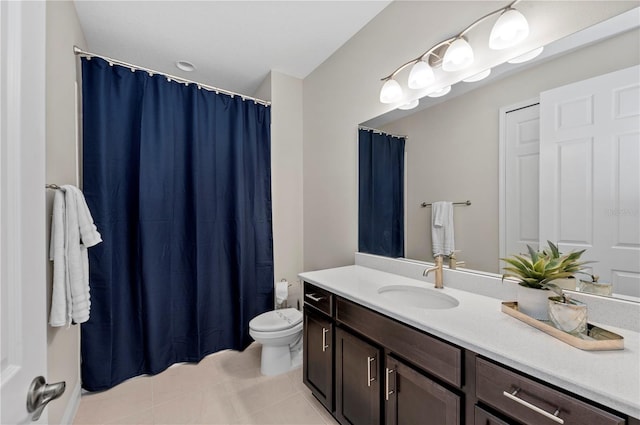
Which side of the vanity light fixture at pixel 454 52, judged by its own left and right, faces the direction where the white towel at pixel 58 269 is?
front

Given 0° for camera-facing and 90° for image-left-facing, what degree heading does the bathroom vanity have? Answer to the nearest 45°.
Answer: approximately 45°

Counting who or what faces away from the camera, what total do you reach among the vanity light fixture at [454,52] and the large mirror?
0

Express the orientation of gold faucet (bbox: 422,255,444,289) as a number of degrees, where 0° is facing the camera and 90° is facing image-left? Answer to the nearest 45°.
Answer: approximately 45°

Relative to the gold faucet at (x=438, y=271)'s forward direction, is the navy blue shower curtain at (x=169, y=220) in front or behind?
in front

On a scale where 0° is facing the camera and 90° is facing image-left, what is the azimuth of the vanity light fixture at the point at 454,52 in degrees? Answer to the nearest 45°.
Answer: approximately 45°
